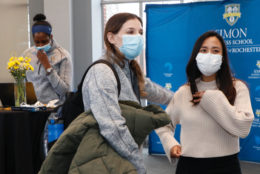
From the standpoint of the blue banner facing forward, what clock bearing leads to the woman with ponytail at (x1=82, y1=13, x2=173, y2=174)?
The woman with ponytail is roughly at 12 o'clock from the blue banner.

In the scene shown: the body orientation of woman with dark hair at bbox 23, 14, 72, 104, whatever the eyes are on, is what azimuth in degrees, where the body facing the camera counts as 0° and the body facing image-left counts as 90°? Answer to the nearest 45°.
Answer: approximately 45°

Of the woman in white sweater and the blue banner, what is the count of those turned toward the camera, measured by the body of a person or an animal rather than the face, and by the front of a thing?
2

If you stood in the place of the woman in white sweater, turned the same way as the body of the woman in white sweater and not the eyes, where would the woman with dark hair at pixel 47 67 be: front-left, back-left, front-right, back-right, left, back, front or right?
back-right

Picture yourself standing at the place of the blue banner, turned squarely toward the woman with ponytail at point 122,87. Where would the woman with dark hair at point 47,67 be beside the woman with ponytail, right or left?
right

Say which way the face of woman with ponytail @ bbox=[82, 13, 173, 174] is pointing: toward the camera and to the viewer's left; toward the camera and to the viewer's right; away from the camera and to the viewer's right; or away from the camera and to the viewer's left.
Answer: toward the camera and to the viewer's right

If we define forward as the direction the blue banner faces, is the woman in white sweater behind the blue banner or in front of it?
in front

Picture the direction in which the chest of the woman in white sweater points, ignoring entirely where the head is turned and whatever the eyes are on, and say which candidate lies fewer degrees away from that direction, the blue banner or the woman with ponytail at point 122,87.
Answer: the woman with ponytail
